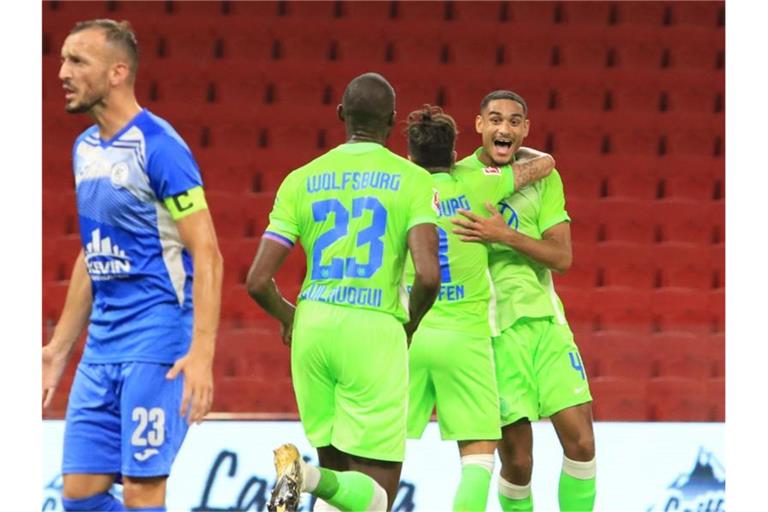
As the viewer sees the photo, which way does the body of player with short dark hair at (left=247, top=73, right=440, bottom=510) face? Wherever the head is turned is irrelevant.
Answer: away from the camera

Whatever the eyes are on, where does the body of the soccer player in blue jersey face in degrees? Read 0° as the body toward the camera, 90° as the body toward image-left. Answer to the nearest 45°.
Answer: approximately 45°

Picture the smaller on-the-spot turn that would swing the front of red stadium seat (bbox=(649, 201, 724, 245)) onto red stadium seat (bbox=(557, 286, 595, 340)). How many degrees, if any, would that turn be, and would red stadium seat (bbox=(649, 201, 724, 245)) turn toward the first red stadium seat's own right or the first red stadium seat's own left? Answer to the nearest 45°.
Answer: approximately 45° to the first red stadium seat's own right

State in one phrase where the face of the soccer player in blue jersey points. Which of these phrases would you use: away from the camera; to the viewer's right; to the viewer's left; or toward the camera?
to the viewer's left

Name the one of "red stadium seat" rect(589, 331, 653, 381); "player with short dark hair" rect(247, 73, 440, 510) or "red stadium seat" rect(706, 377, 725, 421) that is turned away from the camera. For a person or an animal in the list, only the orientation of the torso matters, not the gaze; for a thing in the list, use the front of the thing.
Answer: the player with short dark hair

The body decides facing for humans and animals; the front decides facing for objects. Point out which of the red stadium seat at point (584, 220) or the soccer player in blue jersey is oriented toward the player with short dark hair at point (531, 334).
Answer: the red stadium seat

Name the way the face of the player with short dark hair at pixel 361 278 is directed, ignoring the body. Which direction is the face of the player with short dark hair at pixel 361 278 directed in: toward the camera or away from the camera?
away from the camera

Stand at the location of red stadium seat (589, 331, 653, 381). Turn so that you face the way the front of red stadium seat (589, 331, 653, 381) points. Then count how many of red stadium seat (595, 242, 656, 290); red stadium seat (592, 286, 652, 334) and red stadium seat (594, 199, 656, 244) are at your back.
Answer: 3
